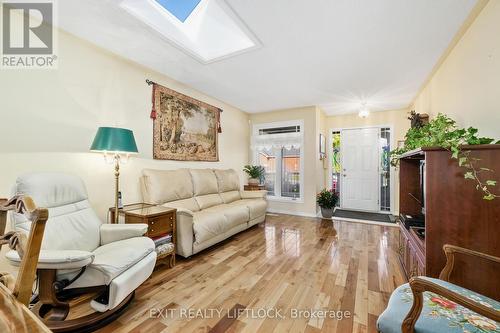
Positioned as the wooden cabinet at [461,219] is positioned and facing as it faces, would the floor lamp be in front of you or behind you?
in front

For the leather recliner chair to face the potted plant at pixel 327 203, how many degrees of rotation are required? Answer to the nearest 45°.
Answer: approximately 45° to its left

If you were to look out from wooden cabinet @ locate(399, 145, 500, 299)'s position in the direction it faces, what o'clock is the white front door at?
The white front door is roughly at 2 o'clock from the wooden cabinet.

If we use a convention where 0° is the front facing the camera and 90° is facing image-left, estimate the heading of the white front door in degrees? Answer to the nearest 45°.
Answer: approximately 0°

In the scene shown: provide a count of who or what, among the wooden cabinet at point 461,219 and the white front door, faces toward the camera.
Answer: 1

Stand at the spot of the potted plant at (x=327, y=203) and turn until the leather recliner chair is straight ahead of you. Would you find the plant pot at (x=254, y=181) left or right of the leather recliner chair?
right

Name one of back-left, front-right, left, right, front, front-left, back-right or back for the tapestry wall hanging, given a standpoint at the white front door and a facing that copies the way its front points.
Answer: front-right

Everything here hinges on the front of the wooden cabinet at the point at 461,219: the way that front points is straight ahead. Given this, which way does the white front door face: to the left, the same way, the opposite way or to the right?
to the left

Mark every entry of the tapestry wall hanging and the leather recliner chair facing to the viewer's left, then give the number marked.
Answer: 0

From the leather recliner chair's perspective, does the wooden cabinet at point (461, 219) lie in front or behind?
in front
